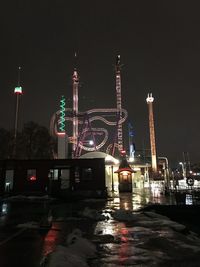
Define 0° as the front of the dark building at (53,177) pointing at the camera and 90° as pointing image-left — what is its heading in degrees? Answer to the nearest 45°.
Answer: approximately 0°
